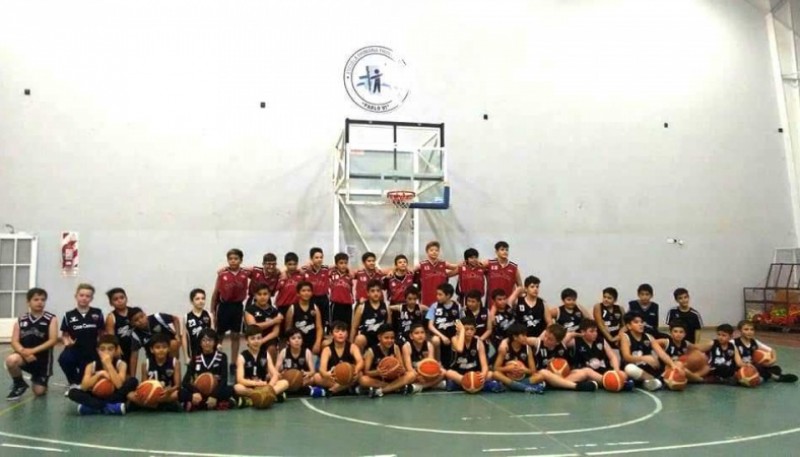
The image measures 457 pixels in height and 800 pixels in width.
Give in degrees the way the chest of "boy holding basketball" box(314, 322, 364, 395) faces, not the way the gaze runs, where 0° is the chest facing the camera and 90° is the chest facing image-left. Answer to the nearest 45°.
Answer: approximately 0°

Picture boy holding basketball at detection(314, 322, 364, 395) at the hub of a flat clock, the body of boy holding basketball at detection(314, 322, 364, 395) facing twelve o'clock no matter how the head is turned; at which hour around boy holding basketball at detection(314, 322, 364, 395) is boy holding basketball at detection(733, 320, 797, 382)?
boy holding basketball at detection(733, 320, 797, 382) is roughly at 9 o'clock from boy holding basketball at detection(314, 322, 364, 395).

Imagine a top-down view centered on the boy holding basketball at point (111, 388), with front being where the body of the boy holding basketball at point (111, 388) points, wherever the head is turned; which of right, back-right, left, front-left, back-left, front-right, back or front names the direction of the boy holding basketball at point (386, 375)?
left

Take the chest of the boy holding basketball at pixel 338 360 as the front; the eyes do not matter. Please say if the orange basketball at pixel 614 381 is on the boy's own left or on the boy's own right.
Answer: on the boy's own left

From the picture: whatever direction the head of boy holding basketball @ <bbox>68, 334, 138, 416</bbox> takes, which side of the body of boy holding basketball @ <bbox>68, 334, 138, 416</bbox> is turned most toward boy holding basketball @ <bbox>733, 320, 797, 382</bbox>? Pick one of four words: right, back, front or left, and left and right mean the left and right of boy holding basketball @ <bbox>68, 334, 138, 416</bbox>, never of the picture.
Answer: left

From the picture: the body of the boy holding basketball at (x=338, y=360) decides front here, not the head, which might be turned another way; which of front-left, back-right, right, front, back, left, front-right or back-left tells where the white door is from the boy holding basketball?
back-right

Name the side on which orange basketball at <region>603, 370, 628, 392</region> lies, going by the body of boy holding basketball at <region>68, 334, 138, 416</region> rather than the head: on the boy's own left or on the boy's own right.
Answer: on the boy's own left

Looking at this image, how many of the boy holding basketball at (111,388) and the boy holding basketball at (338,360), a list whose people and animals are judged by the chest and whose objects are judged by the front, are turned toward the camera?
2

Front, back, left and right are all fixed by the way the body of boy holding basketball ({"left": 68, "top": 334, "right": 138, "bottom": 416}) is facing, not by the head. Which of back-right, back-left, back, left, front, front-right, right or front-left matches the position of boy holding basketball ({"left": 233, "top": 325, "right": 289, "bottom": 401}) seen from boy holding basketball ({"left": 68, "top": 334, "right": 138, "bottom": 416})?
left

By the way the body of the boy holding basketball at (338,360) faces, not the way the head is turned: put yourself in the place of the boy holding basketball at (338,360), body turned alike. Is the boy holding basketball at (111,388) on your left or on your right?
on your right
